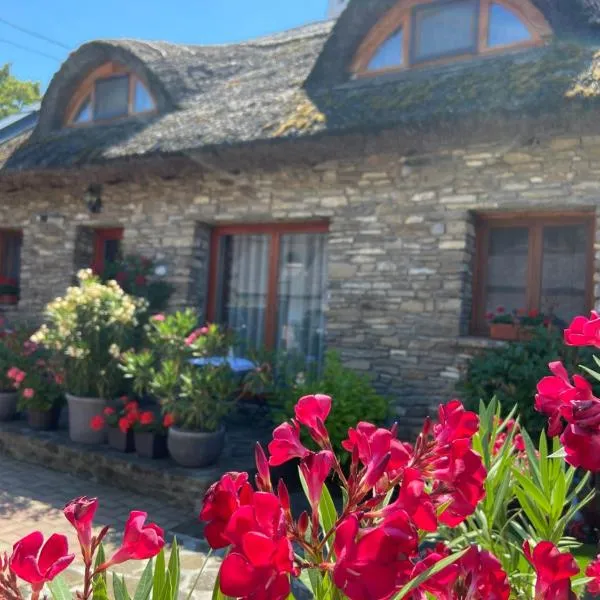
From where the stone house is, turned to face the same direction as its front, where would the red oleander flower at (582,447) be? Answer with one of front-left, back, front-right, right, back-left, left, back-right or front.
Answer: front-left

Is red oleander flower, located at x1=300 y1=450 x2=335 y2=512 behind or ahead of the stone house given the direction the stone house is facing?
ahead

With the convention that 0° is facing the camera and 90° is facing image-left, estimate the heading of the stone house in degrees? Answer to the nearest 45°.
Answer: approximately 45°

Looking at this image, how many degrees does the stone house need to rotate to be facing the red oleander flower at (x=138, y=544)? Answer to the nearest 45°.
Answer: approximately 45° to its left

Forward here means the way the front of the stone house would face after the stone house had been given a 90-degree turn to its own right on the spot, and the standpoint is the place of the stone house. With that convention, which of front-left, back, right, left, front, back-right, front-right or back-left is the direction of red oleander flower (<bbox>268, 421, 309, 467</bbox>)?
back-left

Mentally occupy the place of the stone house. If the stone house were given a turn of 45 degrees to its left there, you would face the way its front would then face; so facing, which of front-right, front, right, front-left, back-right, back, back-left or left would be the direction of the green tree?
back-right

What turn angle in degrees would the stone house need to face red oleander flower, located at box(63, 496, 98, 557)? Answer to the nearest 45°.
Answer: approximately 45° to its left
